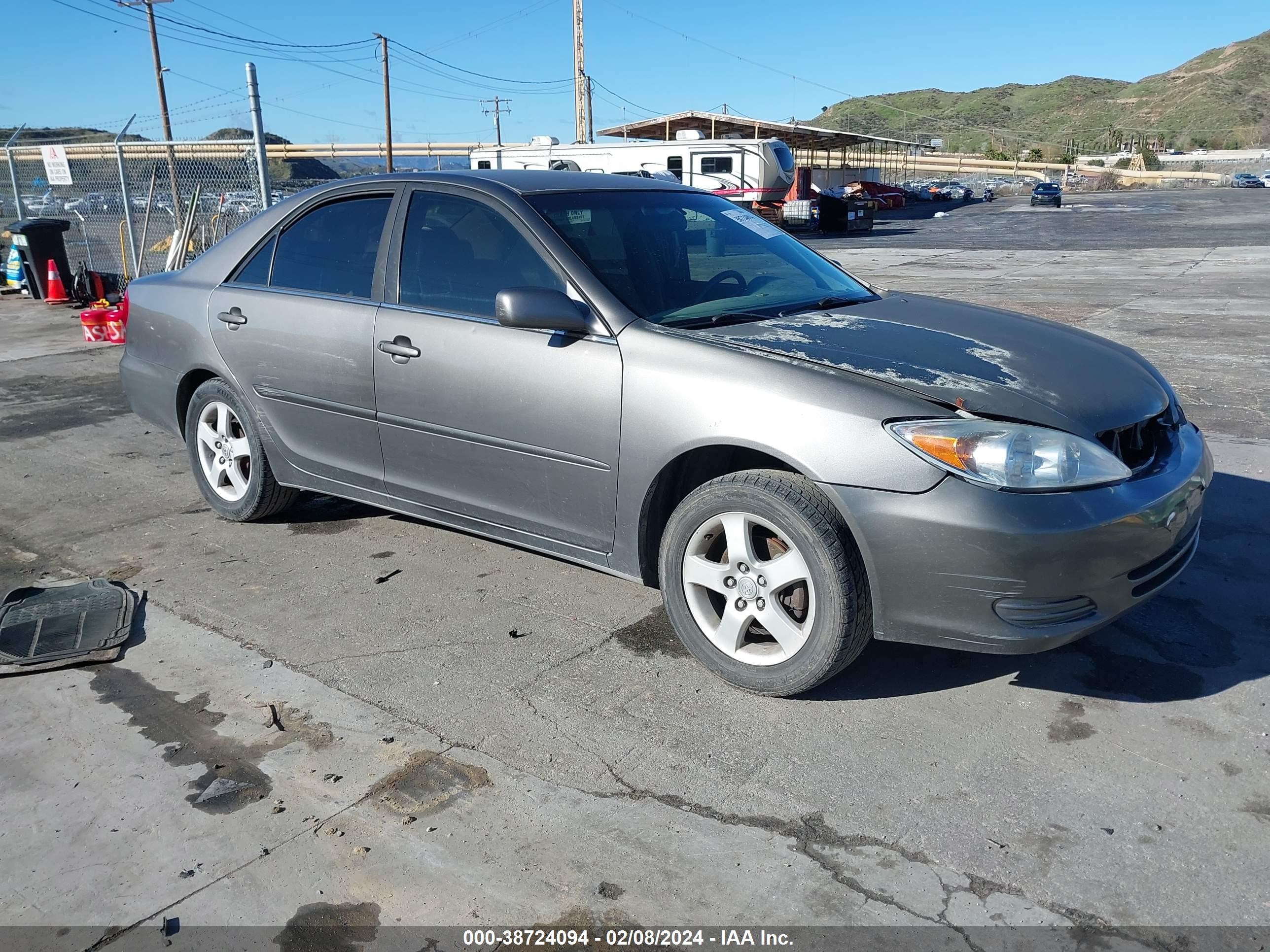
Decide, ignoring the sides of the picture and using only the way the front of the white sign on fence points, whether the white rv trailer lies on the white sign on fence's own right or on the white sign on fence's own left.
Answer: on the white sign on fence's own left

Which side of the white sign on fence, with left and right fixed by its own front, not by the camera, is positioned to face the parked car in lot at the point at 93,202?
back

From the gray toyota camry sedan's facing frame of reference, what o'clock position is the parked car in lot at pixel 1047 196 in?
The parked car in lot is roughly at 8 o'clock from the gray toyota camry sedan.

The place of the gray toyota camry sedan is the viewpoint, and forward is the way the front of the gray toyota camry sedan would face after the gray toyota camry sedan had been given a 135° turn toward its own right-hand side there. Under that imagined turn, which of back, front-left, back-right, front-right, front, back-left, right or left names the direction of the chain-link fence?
front-right

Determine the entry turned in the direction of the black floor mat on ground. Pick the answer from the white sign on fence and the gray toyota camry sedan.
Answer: the white sign on fence

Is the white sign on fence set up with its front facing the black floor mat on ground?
yes

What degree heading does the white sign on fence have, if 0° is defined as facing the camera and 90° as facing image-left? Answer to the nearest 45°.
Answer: approximately 0°

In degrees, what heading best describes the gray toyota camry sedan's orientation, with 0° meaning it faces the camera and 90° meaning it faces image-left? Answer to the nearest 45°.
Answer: approximately 315°
